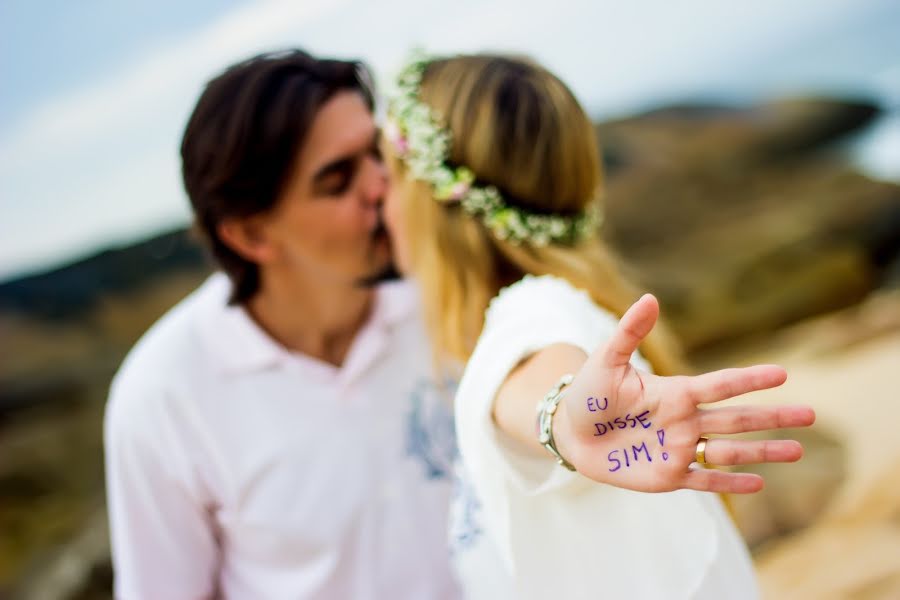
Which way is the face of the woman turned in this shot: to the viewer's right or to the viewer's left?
to the viewer's left

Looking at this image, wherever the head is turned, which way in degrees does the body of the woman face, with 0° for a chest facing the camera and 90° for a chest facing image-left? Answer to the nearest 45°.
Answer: approximately 135°

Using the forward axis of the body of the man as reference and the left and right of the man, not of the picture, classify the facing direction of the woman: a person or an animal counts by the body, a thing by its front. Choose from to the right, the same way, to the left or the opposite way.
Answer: the opposite way

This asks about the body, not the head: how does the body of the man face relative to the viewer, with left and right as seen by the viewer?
facing the viewer and to the right of the viewer

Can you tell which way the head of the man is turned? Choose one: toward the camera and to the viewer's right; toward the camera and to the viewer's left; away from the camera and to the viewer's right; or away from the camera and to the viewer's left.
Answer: toward the camera and to the viewer's right
